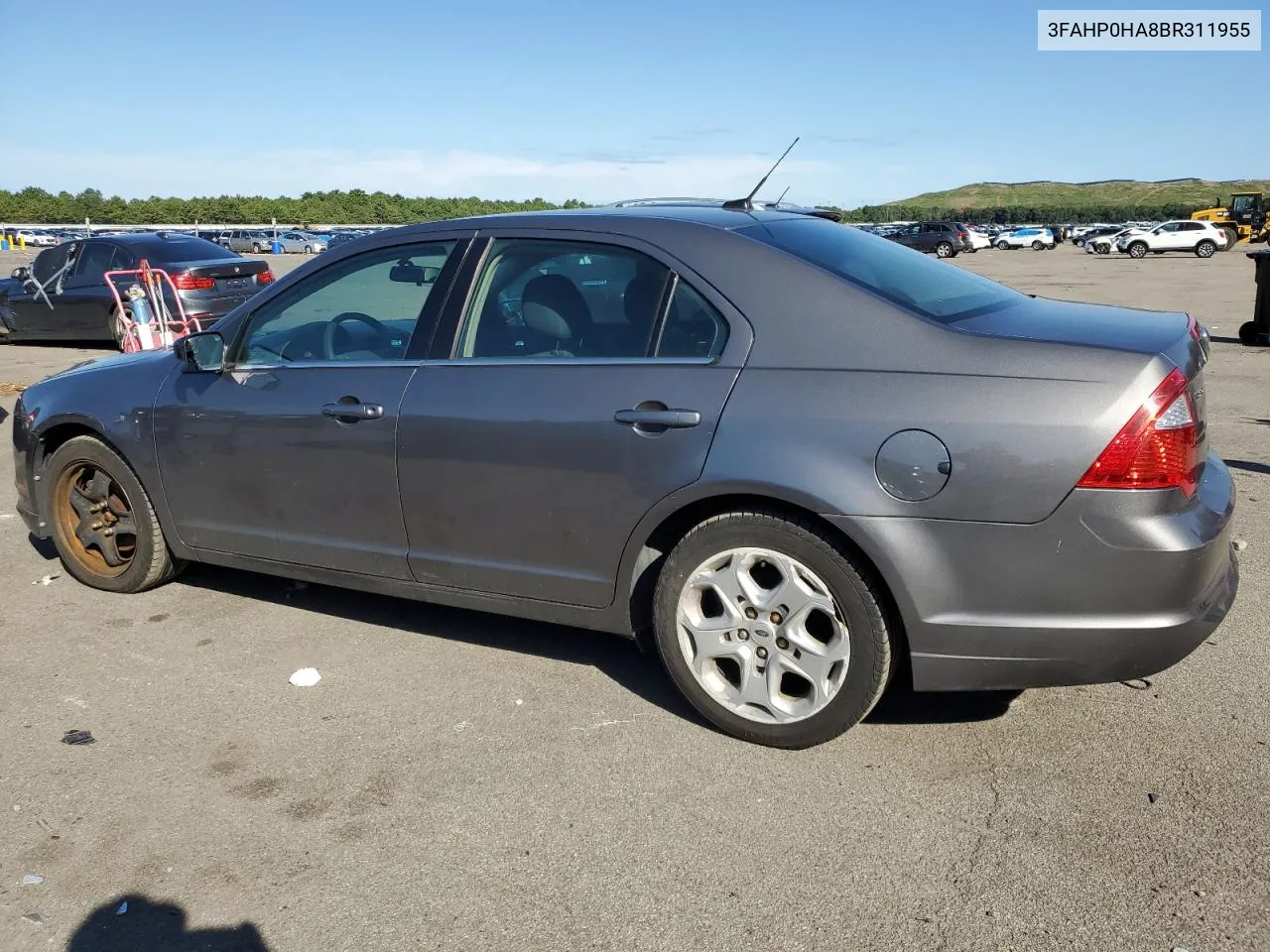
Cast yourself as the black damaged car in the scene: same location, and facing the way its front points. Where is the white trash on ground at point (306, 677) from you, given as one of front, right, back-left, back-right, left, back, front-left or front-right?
back-left

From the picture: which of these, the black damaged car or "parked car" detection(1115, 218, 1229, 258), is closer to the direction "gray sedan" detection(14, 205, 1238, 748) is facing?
the black damaged car

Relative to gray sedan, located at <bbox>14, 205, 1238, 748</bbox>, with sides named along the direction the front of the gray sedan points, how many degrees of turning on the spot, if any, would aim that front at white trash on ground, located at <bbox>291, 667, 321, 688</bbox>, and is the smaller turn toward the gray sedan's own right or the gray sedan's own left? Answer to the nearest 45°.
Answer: approximately 45° to the gray sedan's own left

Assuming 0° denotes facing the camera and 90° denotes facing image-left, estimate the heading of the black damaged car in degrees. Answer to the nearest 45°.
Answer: approximately 135°

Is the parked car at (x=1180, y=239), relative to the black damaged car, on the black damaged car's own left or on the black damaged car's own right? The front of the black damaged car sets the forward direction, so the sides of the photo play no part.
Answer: on the black damaged car's own right

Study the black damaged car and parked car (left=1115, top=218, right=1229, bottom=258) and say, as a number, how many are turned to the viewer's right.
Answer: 0

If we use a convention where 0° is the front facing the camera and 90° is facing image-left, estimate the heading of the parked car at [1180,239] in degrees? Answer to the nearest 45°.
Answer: approximately 90°

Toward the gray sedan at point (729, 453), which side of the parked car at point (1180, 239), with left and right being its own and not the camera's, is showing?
left

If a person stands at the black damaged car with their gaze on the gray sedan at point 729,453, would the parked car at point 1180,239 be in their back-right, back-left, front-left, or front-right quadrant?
back-left

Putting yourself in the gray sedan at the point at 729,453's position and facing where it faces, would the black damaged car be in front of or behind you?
in front

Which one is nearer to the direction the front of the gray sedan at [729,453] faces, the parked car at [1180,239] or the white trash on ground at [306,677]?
the white trash on ground

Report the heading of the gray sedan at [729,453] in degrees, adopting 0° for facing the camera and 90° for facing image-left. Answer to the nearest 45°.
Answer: approximately 135°
